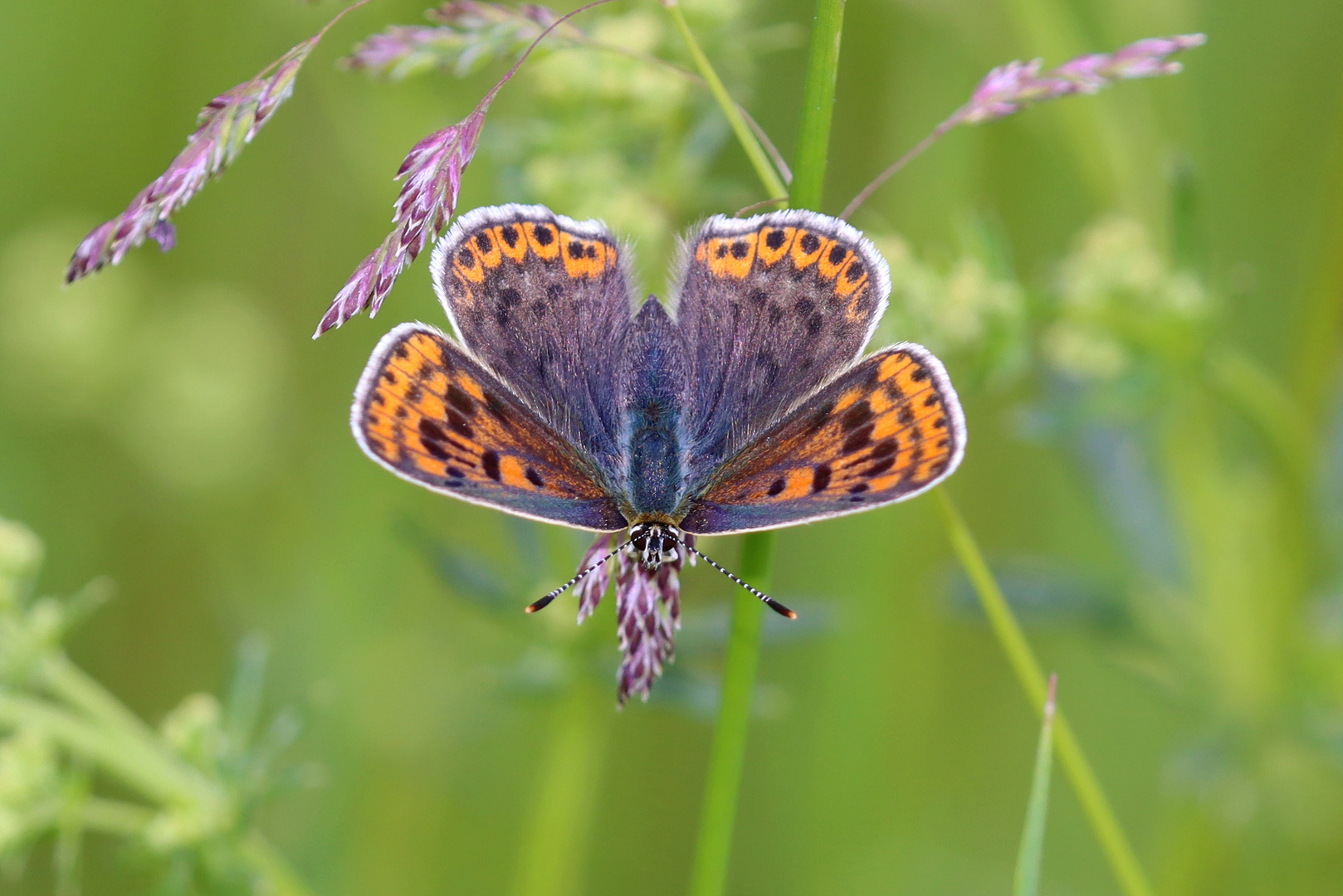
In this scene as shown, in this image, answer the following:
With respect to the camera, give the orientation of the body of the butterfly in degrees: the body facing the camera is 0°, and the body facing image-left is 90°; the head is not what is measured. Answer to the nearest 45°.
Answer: approximately 0°

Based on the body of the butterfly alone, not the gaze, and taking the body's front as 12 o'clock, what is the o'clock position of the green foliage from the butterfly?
The green foliage is roughly at 3 o'clock from the butterfly.

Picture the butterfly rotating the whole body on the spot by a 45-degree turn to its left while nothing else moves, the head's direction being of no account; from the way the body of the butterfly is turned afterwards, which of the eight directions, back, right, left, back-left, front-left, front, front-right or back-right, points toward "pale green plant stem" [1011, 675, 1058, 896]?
front
